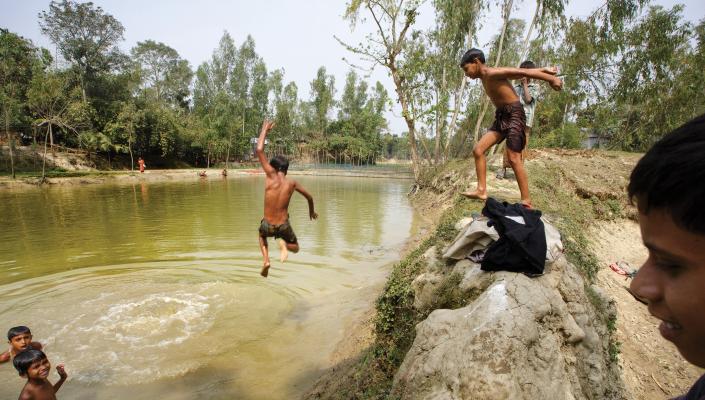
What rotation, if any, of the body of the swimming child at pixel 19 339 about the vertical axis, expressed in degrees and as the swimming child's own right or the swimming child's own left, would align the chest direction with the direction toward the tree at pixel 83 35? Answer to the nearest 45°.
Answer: approximately 135° to the swimming child's own left

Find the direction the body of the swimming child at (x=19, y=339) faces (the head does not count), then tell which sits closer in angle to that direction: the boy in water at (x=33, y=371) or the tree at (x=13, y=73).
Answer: the boy in water

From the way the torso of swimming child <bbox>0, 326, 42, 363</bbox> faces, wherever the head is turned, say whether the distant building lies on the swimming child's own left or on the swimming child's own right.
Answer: on the swimming child's own left

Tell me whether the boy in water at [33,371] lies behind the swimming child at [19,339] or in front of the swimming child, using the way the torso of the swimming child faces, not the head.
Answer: in front

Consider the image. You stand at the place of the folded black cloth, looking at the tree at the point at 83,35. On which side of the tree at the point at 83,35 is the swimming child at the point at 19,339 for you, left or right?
left

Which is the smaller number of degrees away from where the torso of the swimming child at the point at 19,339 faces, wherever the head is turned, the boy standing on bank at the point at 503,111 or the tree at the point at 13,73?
the boy standing on bank

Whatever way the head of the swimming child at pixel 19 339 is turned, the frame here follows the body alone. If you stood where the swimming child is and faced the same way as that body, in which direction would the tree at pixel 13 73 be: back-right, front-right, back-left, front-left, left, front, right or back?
back-left

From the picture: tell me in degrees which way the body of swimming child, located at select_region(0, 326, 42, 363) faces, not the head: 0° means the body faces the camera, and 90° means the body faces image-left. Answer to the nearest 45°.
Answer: approximately 315°

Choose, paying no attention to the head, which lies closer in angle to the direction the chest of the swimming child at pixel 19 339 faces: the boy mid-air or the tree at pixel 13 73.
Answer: the boy mid-air
